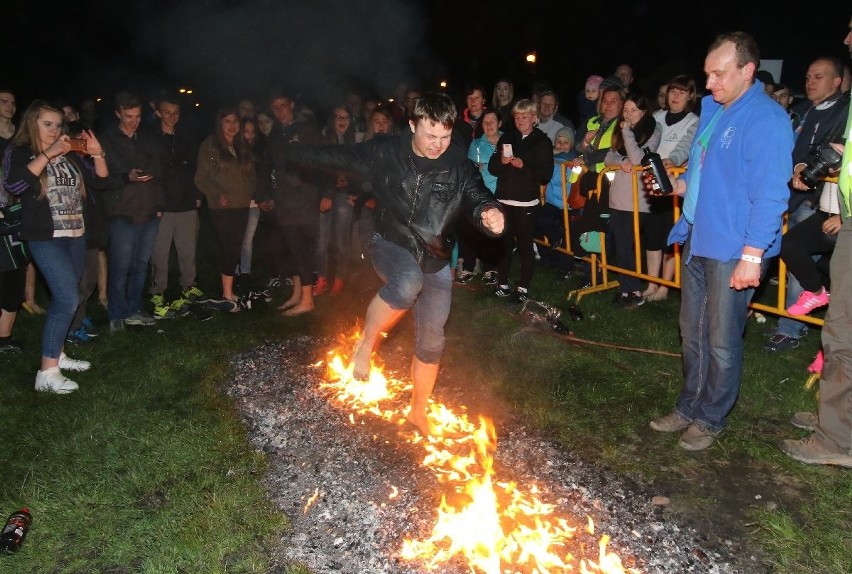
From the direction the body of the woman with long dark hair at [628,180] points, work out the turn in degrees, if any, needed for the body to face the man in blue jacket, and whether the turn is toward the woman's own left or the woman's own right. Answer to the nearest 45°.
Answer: approximately 45° to the woman's own left

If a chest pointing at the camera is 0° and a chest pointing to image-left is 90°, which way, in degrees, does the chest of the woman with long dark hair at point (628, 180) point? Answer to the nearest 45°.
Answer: approximately 45°

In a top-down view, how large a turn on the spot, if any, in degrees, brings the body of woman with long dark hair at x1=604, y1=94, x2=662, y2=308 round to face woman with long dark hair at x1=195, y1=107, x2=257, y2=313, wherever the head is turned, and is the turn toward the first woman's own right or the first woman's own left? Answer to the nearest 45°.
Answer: approximately 45° to the first woman's own right

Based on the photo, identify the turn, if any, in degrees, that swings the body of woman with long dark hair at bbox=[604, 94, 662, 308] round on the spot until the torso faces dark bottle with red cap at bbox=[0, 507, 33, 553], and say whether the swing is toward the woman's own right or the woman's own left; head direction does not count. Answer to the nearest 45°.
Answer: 0° — they already face it
